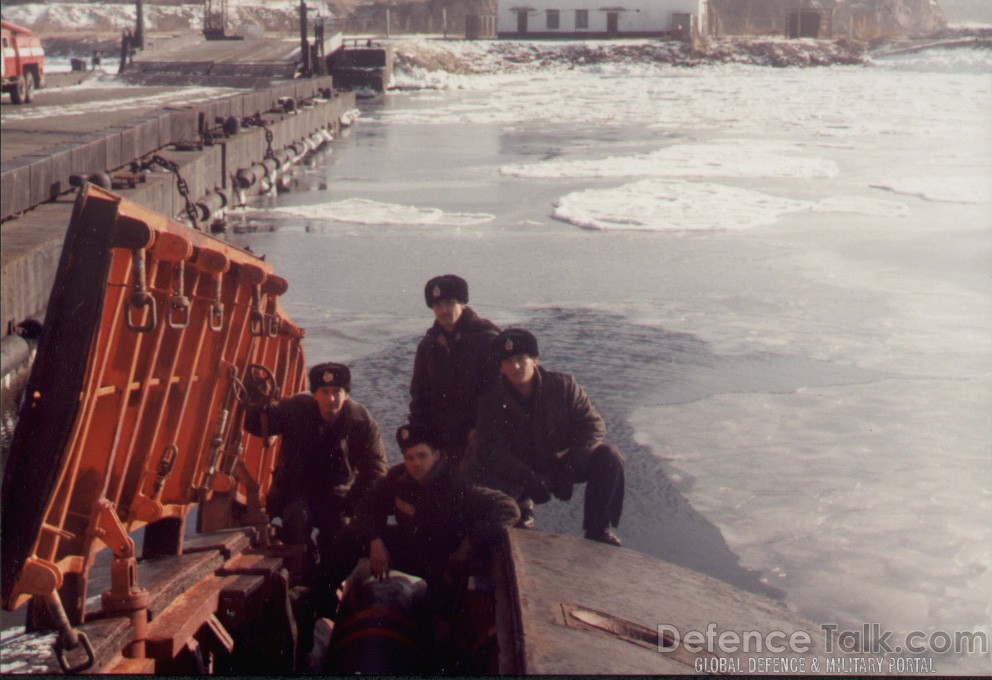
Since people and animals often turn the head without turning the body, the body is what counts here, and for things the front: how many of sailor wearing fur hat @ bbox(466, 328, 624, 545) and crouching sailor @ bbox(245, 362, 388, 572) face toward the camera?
2

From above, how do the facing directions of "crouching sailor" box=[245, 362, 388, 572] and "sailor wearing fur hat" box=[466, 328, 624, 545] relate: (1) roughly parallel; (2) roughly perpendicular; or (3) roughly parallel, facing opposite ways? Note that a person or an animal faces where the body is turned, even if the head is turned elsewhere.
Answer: roughly parallel

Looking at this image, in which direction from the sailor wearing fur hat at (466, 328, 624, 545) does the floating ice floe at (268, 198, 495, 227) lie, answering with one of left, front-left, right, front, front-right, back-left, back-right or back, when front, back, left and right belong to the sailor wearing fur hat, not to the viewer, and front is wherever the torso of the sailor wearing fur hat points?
back

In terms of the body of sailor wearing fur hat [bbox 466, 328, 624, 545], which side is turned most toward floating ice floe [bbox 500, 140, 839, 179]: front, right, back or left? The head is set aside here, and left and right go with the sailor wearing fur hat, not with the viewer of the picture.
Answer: back

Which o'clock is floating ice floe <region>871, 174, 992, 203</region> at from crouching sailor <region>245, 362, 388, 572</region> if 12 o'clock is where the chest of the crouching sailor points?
The floating ice floe is roughly at 7 o'clock from the crouching sailor.

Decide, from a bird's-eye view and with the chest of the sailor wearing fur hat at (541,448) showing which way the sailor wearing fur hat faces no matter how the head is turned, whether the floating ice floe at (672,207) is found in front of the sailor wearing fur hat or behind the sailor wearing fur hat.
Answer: behind

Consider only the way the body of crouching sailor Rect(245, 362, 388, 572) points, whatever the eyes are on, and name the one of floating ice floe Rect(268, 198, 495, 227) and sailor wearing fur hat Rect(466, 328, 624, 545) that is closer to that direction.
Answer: the sailor wearing fur hat

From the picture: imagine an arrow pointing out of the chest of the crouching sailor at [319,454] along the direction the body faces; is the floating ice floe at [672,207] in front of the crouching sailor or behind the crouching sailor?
behind

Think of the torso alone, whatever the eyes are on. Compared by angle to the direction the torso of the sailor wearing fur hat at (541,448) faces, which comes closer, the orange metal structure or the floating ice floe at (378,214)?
the orange metal structure

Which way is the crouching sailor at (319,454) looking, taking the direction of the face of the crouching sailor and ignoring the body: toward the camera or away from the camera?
toward the camera

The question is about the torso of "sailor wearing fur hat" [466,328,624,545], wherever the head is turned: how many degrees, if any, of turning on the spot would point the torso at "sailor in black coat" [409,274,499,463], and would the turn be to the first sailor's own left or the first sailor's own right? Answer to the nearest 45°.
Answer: approximately 135° to the first sailor's own right

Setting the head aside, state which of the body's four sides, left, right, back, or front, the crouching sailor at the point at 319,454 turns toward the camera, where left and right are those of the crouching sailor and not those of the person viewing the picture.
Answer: front

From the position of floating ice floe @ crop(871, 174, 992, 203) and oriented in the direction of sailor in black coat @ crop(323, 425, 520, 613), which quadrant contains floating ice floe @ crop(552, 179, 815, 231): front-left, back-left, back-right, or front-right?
front-right
